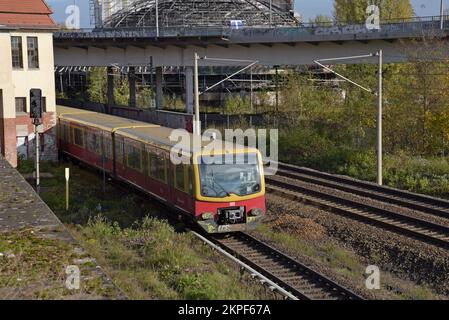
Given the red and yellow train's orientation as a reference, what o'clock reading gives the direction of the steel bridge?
The steel bridge is roughly at 8 o'clock from the red and yellow train.

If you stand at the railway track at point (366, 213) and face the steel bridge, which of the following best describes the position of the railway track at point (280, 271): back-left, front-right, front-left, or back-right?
back-left

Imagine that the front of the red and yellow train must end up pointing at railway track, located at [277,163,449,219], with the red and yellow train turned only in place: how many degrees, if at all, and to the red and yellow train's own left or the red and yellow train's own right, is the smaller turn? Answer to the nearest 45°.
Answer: approximately 90° to the red and yellow train's own left

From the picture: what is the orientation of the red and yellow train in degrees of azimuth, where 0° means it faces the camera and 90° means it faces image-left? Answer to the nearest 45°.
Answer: approximately 315°

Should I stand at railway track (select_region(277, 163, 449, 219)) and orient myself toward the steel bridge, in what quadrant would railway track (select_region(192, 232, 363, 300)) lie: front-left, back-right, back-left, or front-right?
back-left
